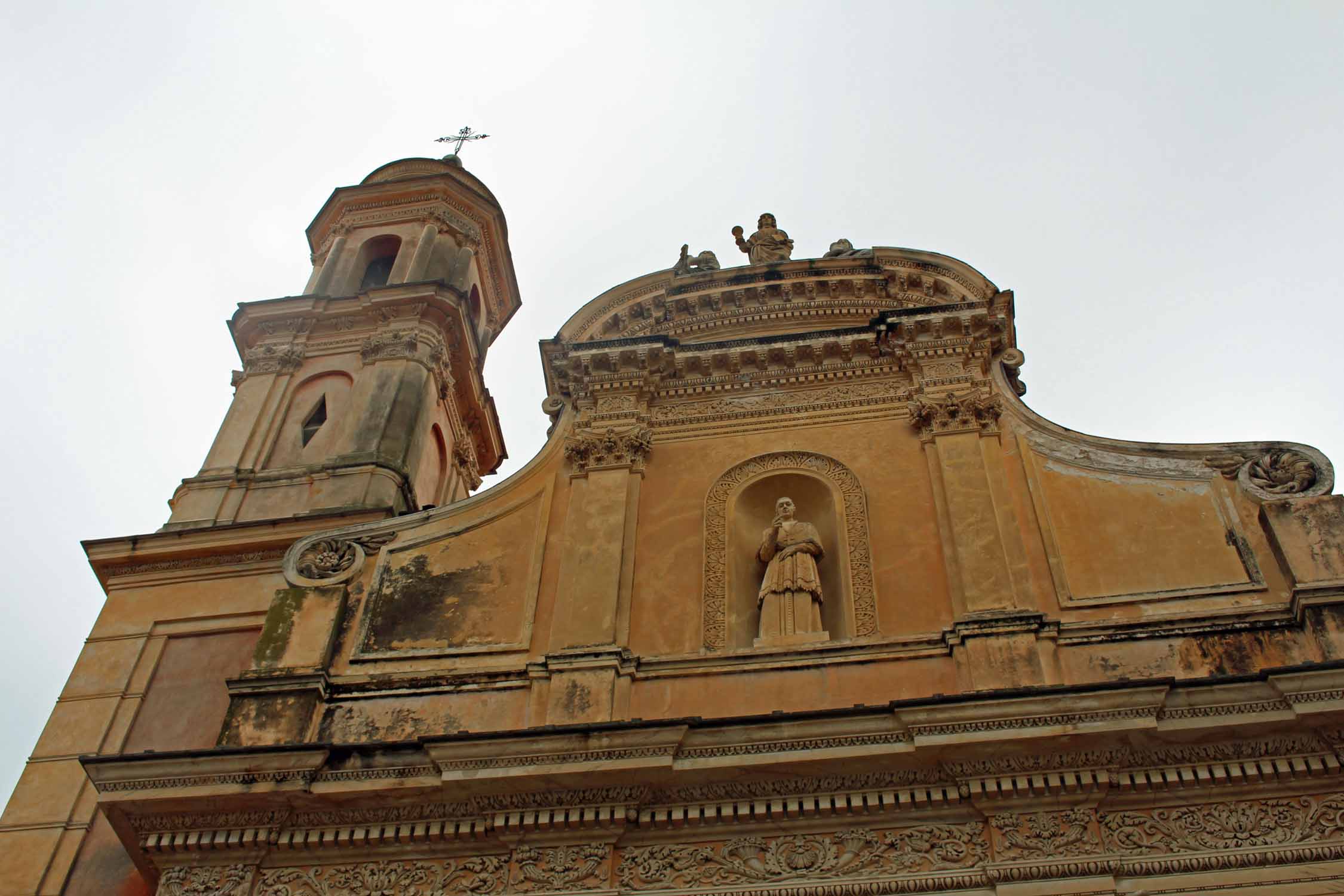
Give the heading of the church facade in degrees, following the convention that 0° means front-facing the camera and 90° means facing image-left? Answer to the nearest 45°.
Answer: approximately 0°
